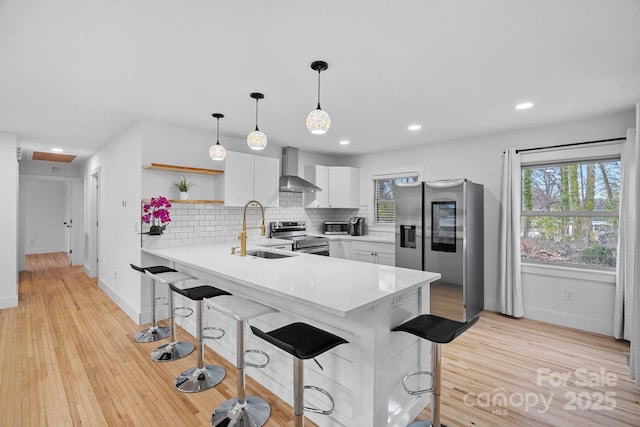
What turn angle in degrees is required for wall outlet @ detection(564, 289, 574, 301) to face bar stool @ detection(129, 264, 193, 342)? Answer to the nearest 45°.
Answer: approximately 45° to its right

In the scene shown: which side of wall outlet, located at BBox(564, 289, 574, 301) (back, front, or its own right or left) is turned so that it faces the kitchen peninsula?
front

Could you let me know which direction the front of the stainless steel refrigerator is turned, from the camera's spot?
facing the viewer and to the left of the viewer

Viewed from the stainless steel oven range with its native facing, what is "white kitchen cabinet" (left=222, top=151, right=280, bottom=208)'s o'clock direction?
The white kitchen cabinet is roughly at 3 o'clock from the stainless steel oven range.

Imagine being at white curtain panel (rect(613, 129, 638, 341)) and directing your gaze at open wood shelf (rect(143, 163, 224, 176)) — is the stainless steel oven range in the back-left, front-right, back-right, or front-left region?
front-right

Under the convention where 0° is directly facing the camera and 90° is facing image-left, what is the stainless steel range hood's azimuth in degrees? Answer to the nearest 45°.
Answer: approximately 315°

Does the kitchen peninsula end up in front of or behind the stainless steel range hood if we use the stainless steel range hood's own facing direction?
in front

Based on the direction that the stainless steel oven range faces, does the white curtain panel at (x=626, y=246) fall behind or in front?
in front

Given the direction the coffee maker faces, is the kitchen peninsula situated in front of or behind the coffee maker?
in front

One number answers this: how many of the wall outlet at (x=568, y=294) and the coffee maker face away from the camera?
0

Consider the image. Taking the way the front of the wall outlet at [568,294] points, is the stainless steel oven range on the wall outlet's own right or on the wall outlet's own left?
on the wall outlet's own right

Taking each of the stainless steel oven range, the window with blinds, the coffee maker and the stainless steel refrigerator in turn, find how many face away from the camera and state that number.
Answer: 0

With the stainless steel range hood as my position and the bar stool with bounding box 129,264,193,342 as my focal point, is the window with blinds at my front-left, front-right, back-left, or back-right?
back-left
